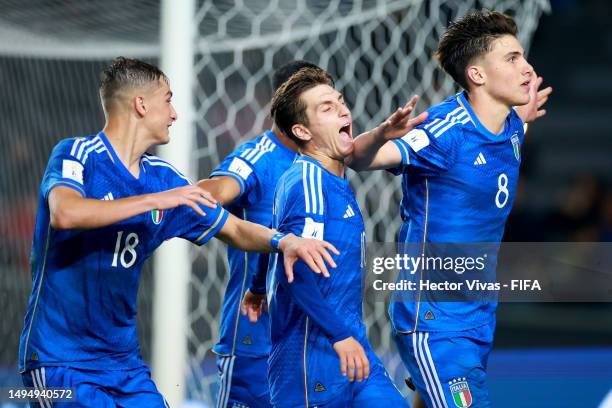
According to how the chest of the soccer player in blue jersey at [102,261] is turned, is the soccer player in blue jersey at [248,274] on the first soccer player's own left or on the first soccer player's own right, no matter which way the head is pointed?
on the first soccer player's own left

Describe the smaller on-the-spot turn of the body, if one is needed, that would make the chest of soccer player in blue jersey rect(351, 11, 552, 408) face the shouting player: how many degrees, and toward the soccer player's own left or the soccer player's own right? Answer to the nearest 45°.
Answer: approximately 90° to the soccer player's own right

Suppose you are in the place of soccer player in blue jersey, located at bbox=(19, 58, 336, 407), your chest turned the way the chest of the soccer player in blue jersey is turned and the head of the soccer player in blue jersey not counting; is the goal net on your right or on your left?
on your left

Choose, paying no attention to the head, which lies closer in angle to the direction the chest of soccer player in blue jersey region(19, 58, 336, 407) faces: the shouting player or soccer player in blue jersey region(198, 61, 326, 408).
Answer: the shouting player

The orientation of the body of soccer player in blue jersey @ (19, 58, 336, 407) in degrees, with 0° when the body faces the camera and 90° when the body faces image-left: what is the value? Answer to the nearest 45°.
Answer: approximately 315°

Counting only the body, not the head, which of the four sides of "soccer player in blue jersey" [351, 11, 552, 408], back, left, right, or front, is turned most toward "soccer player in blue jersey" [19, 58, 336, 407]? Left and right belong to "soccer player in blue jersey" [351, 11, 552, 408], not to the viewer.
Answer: right

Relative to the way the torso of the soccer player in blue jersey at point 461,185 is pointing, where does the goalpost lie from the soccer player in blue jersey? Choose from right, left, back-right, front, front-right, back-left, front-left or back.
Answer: back

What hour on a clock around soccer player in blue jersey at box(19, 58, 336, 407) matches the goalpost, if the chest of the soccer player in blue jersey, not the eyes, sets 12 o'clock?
The goalpost is roughly at 8 o'clock from the soccer player in blue jersey.

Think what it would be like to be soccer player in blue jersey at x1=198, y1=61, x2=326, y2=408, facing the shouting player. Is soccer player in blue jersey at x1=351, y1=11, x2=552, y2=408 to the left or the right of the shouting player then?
left

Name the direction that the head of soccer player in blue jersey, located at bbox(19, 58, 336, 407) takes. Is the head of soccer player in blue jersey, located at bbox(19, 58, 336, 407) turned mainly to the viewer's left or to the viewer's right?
to the viewer's right

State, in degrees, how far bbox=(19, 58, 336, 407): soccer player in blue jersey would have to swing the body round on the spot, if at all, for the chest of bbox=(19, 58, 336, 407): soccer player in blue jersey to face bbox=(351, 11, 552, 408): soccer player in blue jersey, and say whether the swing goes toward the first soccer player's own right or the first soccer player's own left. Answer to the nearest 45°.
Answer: approximately 45° to the first soccer player's own left
